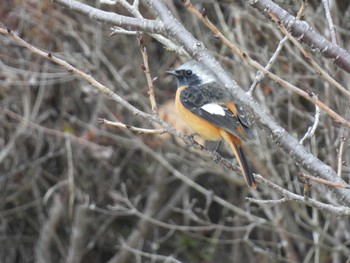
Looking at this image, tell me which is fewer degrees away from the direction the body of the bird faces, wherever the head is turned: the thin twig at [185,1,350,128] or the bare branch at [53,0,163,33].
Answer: the bare branch

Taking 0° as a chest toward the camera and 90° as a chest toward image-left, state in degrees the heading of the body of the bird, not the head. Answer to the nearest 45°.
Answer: approximately 90°
